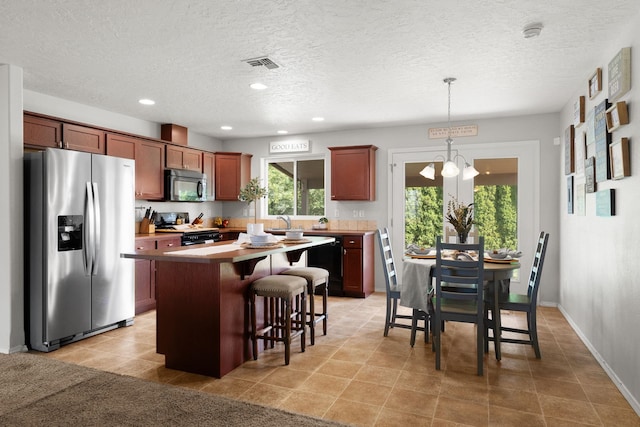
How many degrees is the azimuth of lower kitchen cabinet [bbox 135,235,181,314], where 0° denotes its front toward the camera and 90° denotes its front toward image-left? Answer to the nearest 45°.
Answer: approximately 315°

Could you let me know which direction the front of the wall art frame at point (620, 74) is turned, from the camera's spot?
facing to the left of the viewer

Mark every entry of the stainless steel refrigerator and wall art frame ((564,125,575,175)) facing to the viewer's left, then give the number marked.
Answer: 1

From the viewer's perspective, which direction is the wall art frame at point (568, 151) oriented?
to the viewer's left

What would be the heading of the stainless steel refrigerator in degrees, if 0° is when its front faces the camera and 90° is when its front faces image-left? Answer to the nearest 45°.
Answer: approximately 315°

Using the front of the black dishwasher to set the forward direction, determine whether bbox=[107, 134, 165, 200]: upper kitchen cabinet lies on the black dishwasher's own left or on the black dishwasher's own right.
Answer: on the black dishwasher's own right

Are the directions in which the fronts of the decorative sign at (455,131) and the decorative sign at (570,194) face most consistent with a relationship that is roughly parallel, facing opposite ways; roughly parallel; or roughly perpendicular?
roughly perpendicular

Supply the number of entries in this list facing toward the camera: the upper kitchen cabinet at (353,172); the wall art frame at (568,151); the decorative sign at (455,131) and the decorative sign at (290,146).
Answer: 3

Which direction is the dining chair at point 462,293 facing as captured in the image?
away from the camera

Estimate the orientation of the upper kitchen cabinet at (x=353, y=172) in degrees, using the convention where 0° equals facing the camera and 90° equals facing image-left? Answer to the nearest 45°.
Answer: approximately 0°
